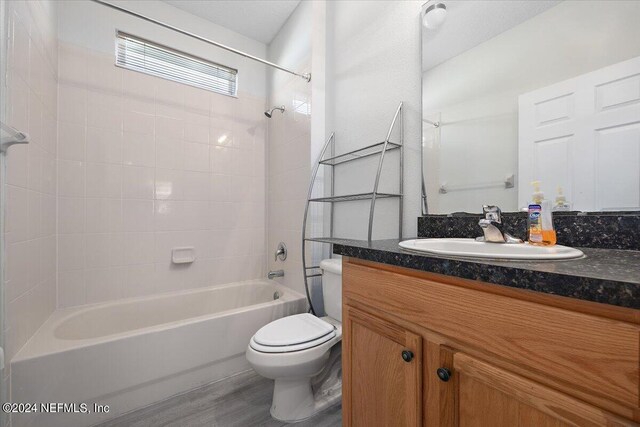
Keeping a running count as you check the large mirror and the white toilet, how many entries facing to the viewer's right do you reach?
0

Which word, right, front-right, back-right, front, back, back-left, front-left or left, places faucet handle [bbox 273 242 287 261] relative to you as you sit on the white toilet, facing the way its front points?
back-right

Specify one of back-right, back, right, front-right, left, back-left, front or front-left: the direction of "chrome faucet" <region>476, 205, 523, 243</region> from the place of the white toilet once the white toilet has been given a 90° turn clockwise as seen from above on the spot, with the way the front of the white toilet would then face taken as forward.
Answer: back

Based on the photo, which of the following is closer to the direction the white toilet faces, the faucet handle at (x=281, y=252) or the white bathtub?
the white bathtub

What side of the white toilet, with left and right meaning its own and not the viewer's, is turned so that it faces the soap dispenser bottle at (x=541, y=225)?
left

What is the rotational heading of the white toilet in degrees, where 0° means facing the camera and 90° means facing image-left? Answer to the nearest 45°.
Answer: approximately 45°
